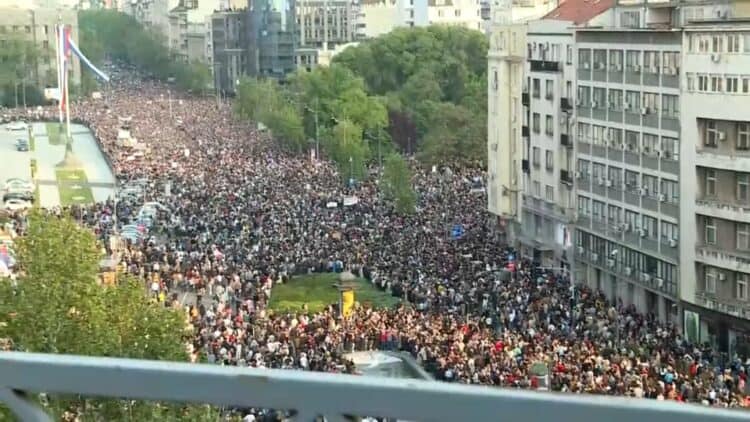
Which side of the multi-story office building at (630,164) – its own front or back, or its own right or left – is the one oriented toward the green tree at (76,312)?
front

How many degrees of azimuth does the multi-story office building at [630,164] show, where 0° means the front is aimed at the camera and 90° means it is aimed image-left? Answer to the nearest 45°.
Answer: approximately 45°

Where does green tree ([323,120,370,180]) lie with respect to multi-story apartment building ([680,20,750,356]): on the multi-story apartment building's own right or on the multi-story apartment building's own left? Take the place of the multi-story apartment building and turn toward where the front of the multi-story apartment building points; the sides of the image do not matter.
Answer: on the multi-story apartment building's own right

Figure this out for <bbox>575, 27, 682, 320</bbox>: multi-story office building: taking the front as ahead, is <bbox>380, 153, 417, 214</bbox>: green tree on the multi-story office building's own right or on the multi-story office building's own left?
on the multi-story office building's own right

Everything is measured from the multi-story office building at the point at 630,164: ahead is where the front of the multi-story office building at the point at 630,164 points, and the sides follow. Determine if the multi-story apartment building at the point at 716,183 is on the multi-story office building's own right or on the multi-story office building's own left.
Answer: on the multi-story office building's own left

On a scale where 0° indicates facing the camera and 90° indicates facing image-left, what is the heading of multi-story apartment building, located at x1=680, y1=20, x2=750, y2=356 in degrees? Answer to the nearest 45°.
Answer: approximately 45°

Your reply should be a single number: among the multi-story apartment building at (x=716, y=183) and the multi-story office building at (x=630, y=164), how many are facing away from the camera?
0

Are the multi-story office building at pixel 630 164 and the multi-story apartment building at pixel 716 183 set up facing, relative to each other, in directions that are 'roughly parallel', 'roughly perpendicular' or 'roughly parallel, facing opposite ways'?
roughly parallel

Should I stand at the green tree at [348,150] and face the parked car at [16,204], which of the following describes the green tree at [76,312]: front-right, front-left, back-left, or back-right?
front-left

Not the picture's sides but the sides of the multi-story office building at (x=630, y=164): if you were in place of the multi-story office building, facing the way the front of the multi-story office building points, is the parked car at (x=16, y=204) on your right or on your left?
on your right

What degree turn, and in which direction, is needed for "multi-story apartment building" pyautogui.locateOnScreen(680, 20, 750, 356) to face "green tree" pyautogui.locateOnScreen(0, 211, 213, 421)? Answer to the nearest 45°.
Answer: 0° — it already faces it
